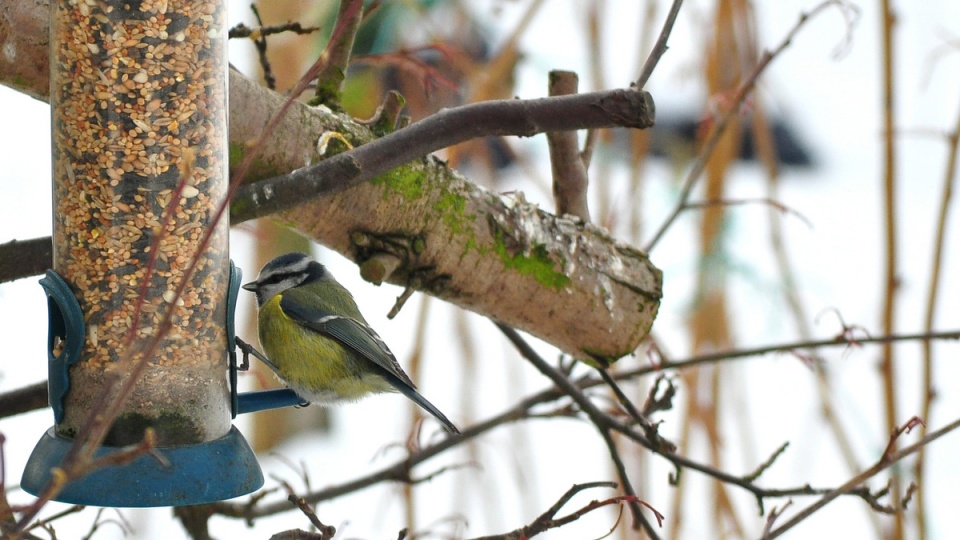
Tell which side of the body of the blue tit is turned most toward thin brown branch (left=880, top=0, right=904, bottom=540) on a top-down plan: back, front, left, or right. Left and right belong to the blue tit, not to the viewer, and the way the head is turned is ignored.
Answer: back

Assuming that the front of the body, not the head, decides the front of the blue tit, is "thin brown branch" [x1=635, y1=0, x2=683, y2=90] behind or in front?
behind

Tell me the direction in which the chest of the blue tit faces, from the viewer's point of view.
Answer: to the viewer's left

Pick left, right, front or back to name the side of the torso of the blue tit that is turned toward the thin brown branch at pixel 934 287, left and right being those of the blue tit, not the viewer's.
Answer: back
